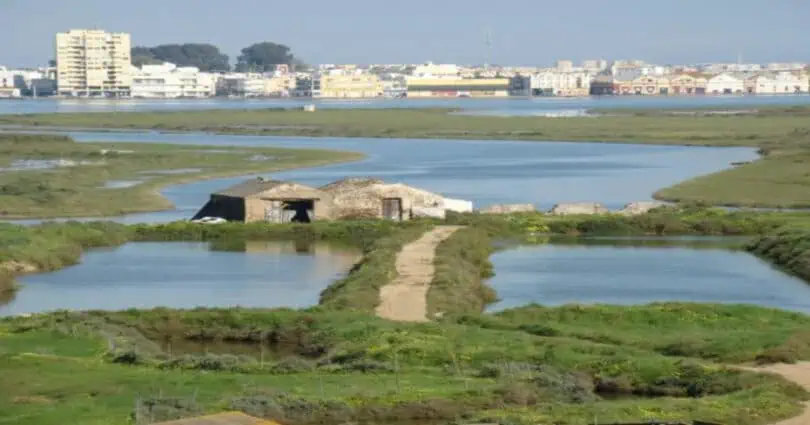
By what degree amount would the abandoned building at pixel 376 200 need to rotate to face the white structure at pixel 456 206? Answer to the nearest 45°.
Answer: approximately 90° to its left

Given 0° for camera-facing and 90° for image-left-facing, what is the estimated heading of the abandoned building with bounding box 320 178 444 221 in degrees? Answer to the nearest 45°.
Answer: approximately 0°

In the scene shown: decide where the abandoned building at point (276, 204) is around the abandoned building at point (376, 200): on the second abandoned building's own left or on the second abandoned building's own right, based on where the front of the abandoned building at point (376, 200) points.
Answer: on the second abandoned building's own right
